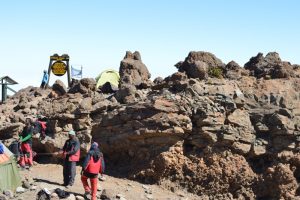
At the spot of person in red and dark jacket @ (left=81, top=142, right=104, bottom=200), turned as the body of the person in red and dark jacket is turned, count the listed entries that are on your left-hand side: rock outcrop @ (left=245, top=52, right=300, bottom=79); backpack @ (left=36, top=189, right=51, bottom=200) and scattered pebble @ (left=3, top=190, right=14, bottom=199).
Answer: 2

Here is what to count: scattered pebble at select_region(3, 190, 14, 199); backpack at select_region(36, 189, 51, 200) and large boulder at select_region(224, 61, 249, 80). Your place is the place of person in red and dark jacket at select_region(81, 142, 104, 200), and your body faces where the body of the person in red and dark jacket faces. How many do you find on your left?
2

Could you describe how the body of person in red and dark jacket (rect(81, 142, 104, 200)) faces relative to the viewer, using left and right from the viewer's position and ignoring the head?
facing away from the viewer

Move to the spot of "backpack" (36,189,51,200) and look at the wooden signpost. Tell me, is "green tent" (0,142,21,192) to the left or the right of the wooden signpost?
left

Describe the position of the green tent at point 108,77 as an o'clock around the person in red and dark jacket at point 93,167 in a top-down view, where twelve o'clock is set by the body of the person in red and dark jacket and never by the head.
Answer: The green tent is roughly at 12 o'clock from the person in red and dark jacket.

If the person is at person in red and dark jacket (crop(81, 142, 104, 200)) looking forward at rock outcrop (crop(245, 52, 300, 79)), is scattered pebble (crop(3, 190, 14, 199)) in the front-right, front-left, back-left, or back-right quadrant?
back-left

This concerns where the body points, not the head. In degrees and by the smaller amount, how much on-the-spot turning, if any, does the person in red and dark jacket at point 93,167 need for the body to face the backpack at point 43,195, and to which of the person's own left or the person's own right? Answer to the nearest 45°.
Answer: approximately 90° to the person's own left

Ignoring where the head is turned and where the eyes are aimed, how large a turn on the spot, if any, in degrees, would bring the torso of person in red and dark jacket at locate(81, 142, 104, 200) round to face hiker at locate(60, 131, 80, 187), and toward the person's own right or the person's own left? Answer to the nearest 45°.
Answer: approximately 45° to the person's own left

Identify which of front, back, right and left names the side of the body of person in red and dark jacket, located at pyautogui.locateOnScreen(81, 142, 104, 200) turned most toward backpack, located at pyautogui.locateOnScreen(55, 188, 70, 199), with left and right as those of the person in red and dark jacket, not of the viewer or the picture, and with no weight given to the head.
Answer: left
